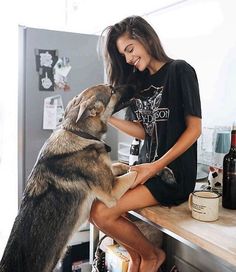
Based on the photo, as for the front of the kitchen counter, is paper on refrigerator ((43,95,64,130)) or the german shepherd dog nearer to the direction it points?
the german shepherd dog

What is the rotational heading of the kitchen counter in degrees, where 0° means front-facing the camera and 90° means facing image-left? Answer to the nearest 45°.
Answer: approximately 45°

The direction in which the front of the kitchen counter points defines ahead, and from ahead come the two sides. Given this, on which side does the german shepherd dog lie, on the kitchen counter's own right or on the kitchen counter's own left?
on the kitchen counter's own right

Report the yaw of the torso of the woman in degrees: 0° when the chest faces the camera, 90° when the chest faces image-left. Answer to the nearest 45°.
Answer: approximately 45°

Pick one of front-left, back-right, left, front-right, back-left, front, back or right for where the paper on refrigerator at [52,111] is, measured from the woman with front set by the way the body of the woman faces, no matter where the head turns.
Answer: right

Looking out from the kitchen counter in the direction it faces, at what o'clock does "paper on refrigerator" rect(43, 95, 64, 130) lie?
The paper on refrigerator is roughly at 3 o'clock from the kitchen counter.

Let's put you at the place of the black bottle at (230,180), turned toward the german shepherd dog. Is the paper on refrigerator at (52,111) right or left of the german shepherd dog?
right
